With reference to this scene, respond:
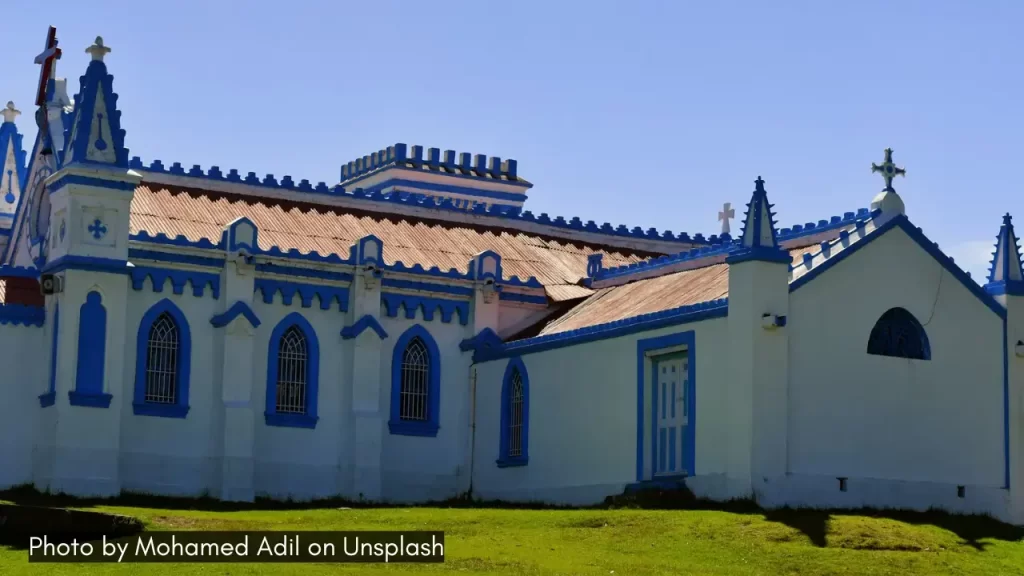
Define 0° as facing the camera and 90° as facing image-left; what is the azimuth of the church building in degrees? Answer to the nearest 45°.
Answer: approximately 45°
